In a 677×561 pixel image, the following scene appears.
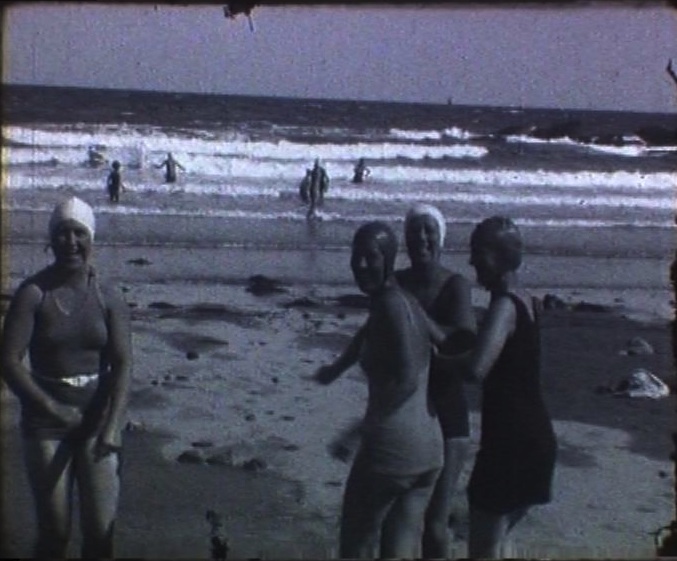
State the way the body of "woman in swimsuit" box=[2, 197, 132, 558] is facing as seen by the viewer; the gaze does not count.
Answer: toward the camera

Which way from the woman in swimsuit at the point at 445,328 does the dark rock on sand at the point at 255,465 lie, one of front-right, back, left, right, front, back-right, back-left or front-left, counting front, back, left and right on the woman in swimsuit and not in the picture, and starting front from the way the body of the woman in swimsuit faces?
right

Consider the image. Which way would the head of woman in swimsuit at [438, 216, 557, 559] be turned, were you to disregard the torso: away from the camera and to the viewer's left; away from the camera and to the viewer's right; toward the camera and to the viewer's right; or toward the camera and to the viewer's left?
toward the camera and to the viewer's left

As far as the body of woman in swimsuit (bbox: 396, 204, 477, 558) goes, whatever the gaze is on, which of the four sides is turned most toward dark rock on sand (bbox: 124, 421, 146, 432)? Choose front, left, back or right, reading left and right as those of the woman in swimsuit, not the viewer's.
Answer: right

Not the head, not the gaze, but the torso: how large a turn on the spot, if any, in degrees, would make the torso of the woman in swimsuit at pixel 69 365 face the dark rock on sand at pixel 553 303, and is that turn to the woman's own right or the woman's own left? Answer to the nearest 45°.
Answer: approximately 135° to the woman's own left

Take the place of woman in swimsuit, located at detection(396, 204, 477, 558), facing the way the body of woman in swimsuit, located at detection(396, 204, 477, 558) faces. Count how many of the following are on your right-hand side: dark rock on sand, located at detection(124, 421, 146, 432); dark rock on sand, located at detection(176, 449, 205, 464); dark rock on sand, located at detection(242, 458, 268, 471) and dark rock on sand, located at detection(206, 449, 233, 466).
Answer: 4

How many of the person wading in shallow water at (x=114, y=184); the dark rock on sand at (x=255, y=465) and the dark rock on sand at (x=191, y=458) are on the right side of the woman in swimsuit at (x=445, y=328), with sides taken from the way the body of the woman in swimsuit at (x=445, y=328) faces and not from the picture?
3

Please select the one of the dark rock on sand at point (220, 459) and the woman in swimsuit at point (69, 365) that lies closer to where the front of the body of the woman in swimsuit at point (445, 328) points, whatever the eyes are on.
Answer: the woman in swimsuit

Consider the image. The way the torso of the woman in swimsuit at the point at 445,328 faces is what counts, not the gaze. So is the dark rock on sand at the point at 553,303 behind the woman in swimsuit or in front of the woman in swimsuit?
behind

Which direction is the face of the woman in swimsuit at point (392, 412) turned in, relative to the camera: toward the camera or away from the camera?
toward the camera

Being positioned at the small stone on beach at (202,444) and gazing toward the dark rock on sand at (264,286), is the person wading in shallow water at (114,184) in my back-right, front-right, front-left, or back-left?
front-left

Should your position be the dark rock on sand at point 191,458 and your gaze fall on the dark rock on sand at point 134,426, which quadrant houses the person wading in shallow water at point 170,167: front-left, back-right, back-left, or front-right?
front-right

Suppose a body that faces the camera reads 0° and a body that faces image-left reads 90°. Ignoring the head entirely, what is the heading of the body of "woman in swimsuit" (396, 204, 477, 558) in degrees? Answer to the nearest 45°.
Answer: approximately 45°

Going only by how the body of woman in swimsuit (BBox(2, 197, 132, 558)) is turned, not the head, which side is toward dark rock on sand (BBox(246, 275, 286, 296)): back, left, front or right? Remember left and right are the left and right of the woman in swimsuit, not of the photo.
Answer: back

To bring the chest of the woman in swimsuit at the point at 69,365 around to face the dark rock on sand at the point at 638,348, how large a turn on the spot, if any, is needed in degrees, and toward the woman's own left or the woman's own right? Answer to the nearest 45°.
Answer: approximately 135° to the woman's own left

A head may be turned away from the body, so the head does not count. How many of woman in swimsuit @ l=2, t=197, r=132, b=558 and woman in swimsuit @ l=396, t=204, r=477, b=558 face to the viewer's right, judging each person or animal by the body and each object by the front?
0
